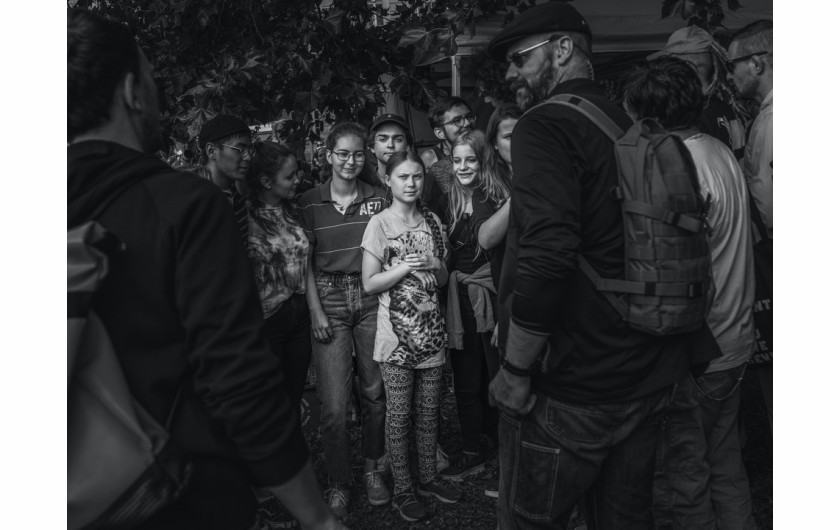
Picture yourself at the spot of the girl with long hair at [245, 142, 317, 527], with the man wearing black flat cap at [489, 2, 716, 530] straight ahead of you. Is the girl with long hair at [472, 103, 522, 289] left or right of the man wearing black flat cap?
left

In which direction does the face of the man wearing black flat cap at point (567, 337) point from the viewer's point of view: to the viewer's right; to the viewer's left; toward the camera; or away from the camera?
to the viewer's left

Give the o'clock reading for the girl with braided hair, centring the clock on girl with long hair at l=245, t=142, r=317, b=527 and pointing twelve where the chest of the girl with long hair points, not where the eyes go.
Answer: The girl with braided hair is roughly at 11 o'clock from the girl with long hair.

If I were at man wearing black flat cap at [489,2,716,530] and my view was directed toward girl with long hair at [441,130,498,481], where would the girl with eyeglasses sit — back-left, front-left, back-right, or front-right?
front-left

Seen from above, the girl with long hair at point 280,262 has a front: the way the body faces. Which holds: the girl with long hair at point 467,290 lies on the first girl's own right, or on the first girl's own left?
on the first girl's own left

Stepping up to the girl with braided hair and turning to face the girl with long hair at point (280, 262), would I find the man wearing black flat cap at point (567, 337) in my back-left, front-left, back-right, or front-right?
back-left

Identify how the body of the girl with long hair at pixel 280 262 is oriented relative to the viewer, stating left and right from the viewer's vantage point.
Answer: facing the viewer and to the right of the viewer

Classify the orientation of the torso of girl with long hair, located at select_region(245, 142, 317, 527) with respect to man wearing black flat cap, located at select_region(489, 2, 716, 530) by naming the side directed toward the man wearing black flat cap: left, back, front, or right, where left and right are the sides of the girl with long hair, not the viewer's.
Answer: front

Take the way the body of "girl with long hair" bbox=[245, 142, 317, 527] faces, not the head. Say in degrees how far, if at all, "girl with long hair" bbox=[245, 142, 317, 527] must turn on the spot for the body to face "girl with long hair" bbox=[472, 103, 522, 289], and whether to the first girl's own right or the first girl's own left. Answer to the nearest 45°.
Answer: approximately 45° to the first girl's own left
